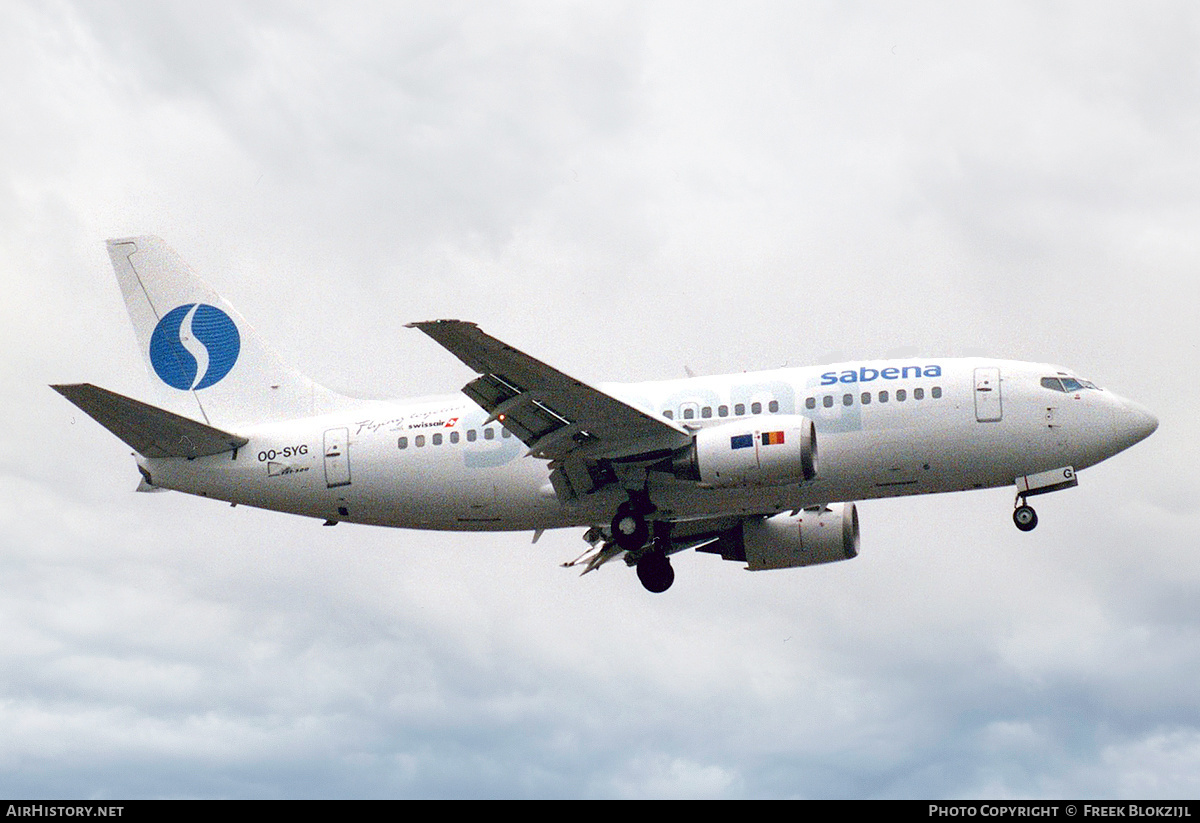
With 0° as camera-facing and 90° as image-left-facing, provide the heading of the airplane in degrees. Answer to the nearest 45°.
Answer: approximately 270°
